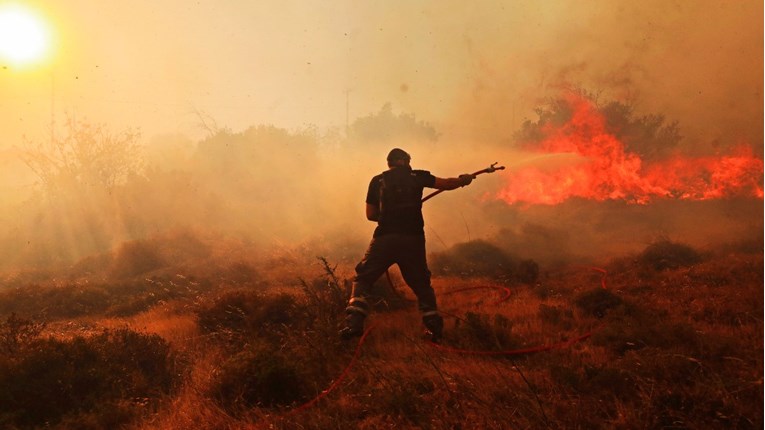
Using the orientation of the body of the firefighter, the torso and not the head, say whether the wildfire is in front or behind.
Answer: in front

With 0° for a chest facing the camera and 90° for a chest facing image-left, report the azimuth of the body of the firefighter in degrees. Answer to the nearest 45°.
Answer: approximately 180°

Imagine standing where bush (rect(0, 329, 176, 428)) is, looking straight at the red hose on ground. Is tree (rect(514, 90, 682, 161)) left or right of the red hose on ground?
left

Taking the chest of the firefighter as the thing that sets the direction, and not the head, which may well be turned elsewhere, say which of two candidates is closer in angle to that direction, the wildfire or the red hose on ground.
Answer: the wildfire

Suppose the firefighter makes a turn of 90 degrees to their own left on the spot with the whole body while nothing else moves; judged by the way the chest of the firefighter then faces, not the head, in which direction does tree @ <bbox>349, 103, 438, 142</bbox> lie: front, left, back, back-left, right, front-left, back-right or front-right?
right

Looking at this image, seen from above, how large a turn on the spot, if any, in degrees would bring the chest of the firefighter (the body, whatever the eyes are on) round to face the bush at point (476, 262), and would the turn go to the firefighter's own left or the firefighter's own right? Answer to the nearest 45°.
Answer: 0° — they already face it
